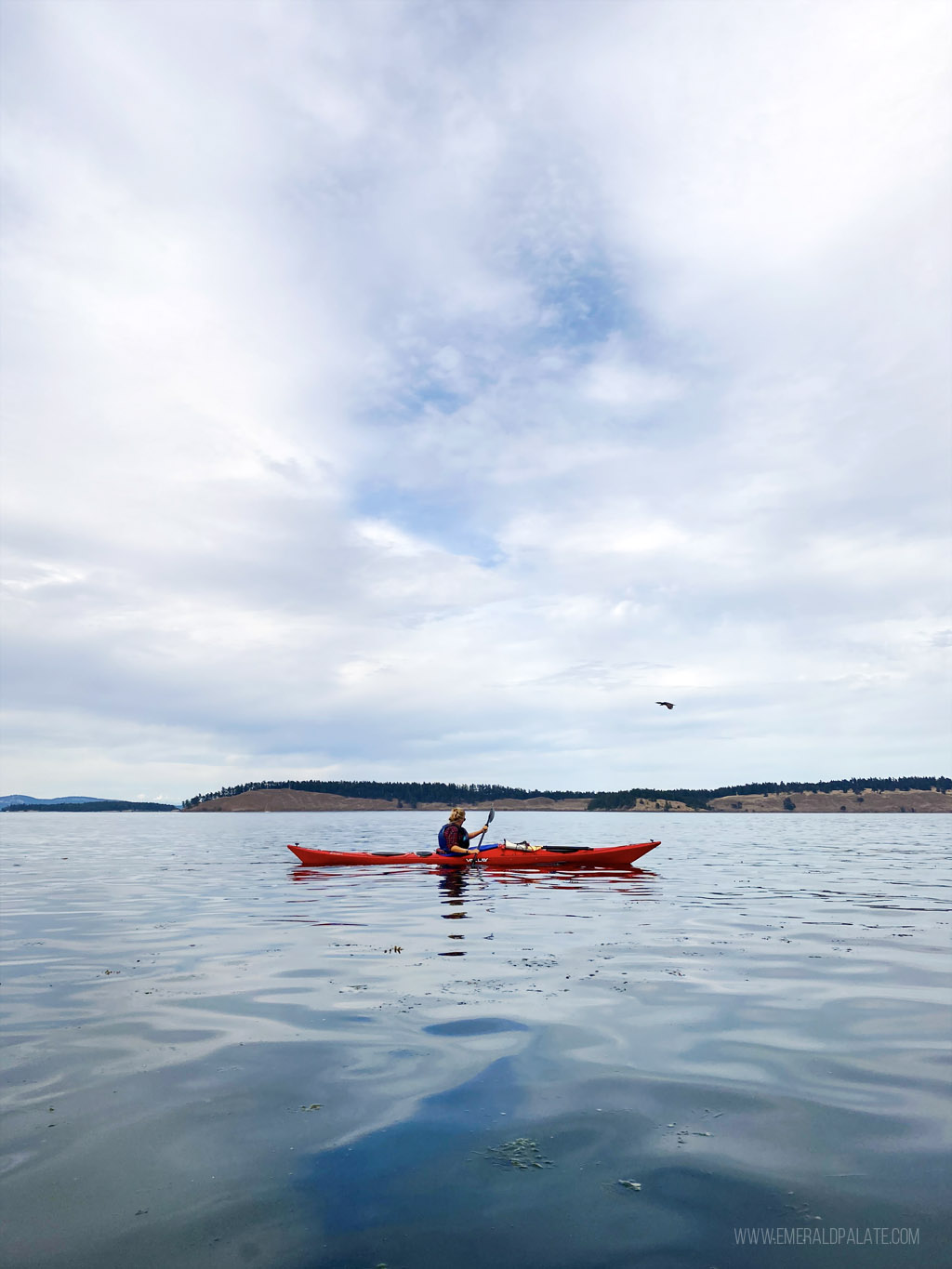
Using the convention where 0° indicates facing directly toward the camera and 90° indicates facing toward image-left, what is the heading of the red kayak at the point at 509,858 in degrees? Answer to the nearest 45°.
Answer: approximately 270°

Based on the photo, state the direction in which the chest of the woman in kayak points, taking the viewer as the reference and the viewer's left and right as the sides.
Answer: facing to the right of the viewer

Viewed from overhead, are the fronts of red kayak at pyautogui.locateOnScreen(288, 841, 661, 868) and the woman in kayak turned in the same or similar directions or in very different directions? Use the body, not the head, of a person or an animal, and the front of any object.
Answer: same or similar directions

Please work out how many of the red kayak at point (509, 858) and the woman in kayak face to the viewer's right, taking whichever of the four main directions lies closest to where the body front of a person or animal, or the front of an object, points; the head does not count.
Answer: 2
